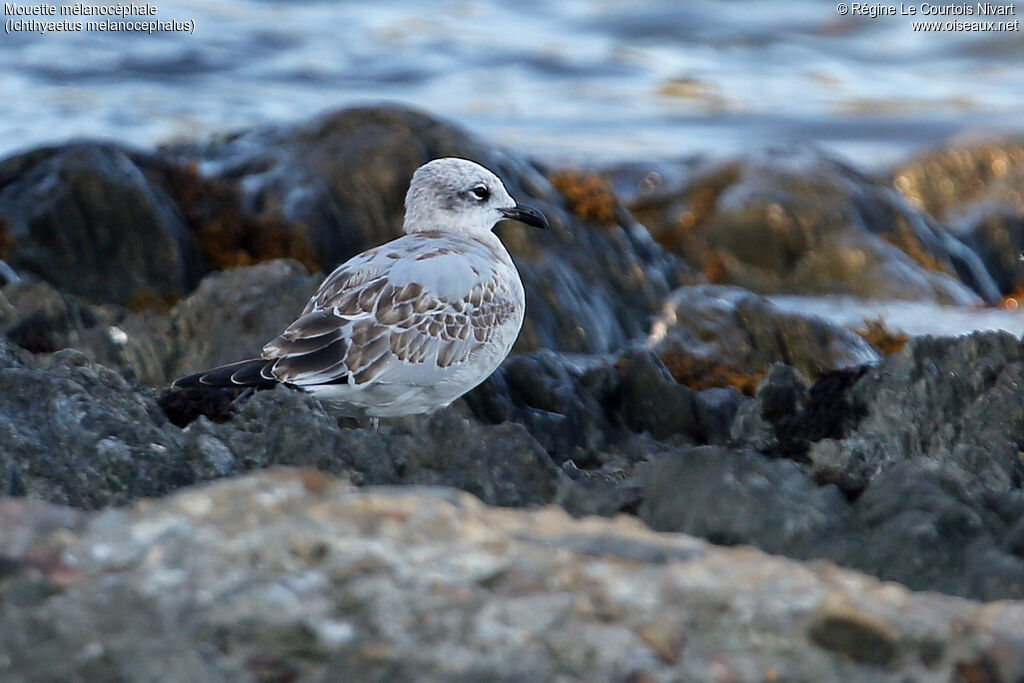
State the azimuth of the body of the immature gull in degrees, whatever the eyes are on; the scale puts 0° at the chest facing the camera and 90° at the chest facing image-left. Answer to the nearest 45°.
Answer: approximately 270°

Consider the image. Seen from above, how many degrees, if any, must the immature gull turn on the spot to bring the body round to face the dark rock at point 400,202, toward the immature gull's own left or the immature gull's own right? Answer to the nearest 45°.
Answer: approximately 90° to the immature gull's own left

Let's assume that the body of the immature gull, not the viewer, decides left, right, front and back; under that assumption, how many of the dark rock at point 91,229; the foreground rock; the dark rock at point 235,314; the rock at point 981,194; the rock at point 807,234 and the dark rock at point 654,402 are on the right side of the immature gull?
1

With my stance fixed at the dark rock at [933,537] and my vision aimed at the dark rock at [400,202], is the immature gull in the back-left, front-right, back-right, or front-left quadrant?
front-left

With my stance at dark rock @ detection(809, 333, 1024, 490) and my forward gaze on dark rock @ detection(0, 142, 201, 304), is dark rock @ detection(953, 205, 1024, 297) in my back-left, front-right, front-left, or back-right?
front-right

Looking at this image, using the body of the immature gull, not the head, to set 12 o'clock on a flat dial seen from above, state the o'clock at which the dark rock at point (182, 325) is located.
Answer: The dark rock is roughly at 8 o'clock from the immature gull.

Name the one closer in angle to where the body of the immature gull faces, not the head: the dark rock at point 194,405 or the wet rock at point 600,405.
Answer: the wet rock

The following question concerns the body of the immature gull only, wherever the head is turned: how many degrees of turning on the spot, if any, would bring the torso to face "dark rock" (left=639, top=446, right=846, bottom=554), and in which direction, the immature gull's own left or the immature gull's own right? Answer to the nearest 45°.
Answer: approximately 90° to the immature gull's own right

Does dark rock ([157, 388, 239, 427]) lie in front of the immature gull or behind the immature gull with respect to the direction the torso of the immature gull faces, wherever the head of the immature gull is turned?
behind

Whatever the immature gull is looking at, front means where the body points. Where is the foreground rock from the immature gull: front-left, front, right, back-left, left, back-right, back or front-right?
right

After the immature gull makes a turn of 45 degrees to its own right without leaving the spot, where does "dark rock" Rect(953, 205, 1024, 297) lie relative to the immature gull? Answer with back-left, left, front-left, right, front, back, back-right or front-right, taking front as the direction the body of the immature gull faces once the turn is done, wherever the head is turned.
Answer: left

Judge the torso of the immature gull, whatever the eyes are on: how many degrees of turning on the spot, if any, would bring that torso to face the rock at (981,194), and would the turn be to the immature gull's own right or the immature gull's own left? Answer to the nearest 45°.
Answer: approximately 45° to the immature gull's own left

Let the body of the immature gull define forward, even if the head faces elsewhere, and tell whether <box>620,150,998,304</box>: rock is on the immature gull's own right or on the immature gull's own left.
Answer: on the immature gull's own left

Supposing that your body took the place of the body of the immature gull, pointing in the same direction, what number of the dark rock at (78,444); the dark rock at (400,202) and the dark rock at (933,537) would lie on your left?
1

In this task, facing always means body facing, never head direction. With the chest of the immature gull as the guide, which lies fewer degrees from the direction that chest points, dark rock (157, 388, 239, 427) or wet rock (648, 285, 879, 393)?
the wet rock

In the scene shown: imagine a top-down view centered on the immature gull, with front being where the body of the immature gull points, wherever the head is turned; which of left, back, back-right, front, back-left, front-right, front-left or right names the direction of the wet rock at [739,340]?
front-left

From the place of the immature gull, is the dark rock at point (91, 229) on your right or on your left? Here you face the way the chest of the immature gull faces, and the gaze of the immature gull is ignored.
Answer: on your left
